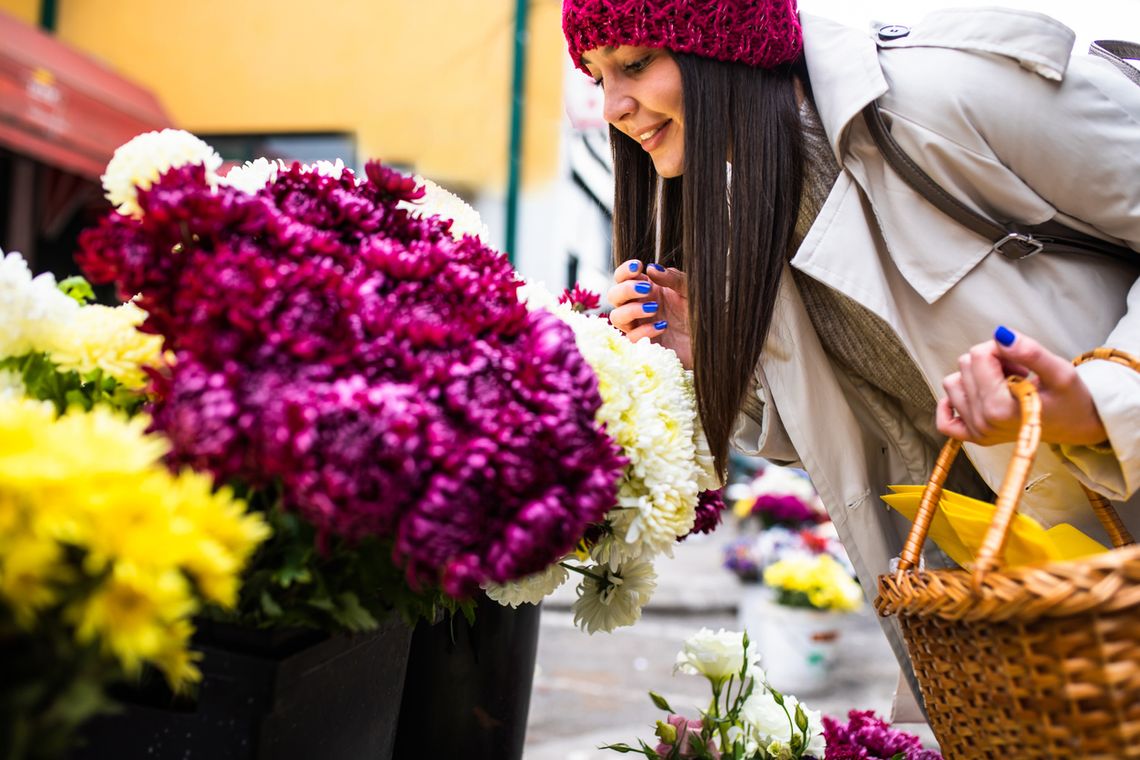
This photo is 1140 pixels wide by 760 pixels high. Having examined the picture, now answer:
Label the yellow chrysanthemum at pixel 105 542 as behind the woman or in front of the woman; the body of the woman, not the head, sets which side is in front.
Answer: in front

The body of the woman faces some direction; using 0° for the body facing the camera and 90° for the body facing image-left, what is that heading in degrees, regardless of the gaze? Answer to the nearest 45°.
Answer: approximately 45°

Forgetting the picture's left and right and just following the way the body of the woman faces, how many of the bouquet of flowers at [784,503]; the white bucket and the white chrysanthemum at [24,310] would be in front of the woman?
1

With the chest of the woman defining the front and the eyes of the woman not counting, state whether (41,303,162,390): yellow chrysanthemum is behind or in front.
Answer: in front

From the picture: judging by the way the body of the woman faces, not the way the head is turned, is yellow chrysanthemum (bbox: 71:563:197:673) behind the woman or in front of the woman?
in front

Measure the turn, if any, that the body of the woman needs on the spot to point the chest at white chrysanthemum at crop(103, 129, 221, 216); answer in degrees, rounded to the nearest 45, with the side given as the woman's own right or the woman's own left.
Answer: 0° — they already face it
